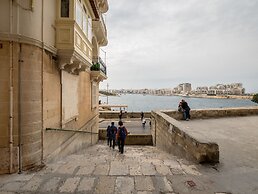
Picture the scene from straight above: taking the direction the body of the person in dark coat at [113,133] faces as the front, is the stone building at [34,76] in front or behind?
behind

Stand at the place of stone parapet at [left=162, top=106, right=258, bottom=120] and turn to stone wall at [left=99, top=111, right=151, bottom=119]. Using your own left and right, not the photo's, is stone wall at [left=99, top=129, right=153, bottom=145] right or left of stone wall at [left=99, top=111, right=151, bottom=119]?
left

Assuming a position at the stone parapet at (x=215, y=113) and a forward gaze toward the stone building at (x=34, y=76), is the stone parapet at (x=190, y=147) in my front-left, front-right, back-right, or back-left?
front-left

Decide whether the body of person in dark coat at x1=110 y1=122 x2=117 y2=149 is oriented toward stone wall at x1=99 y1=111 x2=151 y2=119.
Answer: yes

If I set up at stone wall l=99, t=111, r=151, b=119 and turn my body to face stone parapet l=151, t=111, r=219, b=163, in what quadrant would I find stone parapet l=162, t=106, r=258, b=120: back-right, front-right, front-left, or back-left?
front-left

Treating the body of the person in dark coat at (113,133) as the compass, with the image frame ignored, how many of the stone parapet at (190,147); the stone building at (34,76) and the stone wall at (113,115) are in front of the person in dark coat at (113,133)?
1

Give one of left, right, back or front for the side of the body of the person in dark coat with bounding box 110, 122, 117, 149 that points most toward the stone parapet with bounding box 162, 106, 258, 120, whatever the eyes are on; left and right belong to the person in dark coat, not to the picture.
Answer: right

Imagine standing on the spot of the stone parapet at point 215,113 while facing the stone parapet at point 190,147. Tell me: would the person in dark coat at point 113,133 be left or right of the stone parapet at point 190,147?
right

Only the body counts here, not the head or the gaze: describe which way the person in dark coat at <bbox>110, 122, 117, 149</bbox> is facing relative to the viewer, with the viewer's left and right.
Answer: facing away from the viewer

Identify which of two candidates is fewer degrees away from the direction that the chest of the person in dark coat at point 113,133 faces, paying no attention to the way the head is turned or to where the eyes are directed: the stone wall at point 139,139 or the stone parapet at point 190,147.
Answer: the stone wall

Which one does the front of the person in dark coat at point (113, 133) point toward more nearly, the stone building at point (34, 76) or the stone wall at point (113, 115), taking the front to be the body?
the stone wall

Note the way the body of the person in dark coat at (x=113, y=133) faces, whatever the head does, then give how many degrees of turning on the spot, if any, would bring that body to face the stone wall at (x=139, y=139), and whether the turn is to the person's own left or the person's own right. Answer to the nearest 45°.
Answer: approximately 45° to the person's own right
